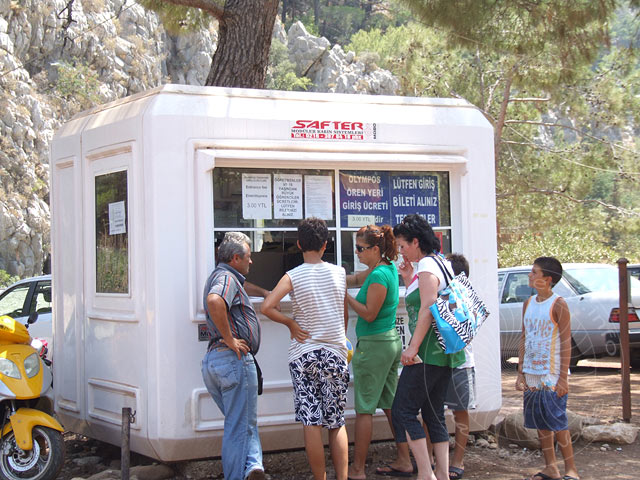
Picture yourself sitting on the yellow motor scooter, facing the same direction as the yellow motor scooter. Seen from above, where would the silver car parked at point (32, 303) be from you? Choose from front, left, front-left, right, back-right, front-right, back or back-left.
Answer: back-left

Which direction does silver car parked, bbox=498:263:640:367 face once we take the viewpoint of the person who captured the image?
facing away from the viewer and to the left of the viewer

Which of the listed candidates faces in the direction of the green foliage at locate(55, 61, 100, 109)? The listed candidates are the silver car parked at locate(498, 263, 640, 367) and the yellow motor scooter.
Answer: the silver car parked

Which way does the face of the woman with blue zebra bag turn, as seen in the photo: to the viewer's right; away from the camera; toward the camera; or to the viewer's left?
to the viewer's left

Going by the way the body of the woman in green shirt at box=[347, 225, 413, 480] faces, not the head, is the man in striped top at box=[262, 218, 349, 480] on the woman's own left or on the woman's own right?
on the woman's own left

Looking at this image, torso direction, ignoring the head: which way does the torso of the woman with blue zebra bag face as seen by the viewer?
to the viewer's left

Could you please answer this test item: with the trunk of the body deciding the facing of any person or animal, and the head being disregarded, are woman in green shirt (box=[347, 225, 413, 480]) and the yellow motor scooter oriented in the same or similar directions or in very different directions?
very different directions

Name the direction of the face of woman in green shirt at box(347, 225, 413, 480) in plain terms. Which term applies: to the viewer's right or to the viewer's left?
to the viewer's left

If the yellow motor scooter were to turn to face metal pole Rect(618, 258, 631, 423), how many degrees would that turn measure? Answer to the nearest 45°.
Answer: approximately 45° to its left

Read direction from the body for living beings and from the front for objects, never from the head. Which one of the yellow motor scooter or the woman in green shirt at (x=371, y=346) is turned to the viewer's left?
the woman in green shirt

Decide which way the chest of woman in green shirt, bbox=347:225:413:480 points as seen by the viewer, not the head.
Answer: to the viewer's left

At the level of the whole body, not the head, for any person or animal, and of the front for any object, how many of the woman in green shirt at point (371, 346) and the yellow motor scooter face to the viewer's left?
1
